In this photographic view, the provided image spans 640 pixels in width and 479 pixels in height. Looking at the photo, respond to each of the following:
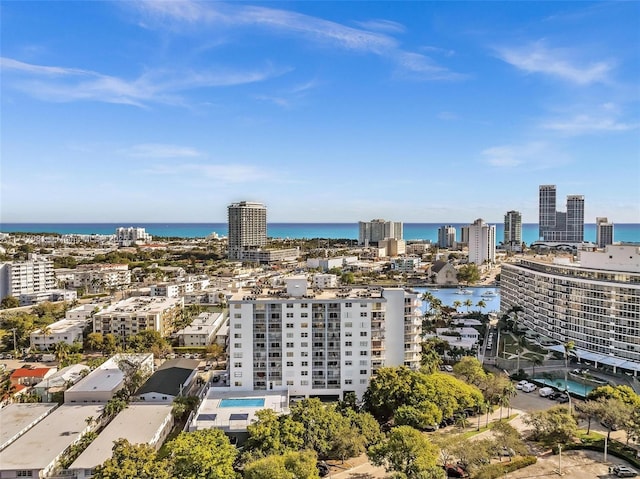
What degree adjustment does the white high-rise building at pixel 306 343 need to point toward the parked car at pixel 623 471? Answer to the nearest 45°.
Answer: approximately 45° to its left

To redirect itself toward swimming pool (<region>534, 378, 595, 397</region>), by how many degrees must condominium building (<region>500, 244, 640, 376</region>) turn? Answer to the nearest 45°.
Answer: approximately 45° to its left

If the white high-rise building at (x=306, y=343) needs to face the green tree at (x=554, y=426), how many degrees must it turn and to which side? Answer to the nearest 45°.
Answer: approximately 45° to its left

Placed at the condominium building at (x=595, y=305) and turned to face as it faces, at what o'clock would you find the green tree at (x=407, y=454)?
The green tree is roughly at 11 o'clock from the condominium building.

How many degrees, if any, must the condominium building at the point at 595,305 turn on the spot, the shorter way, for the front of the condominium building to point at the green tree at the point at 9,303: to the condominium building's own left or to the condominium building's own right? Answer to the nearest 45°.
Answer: approximately 45° to the condominium building's own right

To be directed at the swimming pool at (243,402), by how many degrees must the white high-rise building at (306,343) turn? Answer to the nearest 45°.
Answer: approximately 45° to its right

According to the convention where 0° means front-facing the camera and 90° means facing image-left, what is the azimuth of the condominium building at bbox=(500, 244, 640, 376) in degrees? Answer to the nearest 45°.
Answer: approximately 45°
